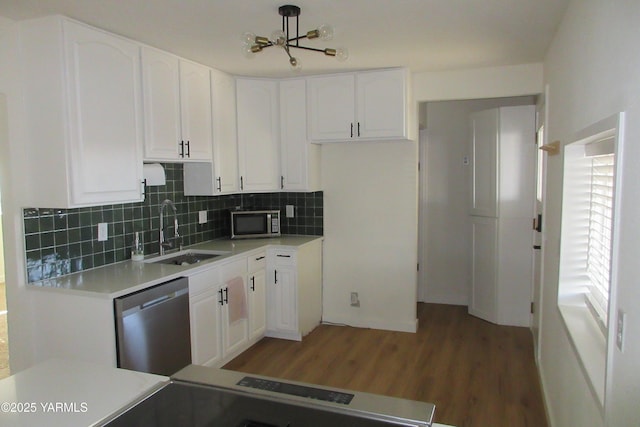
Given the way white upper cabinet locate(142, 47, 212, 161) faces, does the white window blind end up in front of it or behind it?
in front

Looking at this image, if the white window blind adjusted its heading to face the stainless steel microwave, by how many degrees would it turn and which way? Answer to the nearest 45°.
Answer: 0° — it already faces it

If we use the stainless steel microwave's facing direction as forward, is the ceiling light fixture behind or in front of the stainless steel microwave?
in front

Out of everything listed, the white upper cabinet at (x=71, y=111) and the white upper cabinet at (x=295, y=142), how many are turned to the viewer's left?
0

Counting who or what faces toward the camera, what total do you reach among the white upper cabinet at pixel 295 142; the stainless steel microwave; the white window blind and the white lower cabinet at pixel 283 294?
3

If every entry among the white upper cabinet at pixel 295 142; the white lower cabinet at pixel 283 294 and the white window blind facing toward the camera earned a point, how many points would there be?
2

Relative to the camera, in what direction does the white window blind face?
facing to the left of the viewer

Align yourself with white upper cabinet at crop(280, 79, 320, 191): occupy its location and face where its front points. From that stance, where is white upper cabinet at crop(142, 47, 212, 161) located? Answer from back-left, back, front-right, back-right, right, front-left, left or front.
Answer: front-right

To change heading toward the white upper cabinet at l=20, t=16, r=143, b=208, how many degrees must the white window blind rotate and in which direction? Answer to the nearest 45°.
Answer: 0° — it already faces it
